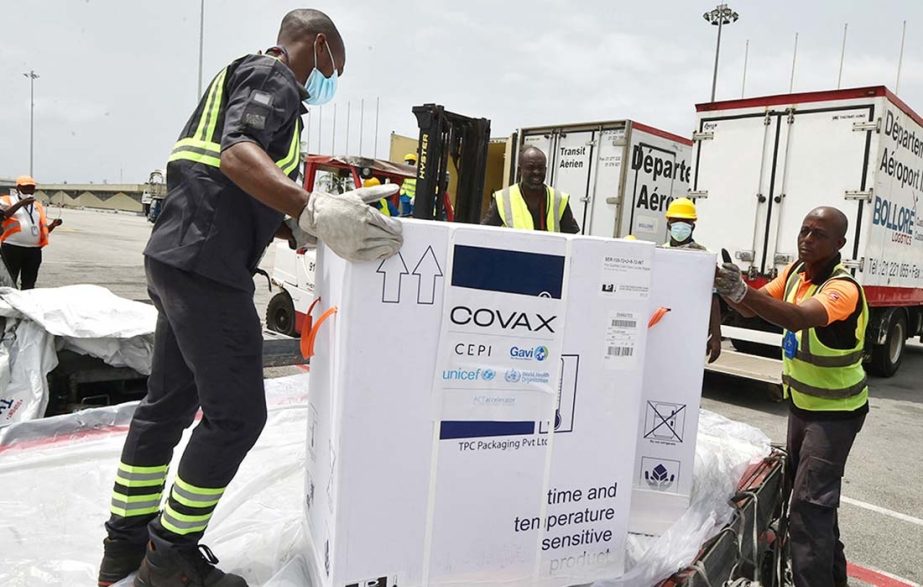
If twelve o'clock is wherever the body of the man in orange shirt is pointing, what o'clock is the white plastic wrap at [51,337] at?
The white plastic wrap is roughly at 1 o'clock from the man in orange shirt.

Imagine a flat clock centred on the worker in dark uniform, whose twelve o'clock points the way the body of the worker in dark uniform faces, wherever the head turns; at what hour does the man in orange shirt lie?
The man in orange shirt is roughly at 12 o'clock from the worker in dark uniform.

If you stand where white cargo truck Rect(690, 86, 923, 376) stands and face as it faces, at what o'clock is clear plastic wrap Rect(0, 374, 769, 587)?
The clear plastic wrap is roughly at 5 o'clock from the white cargo truck.

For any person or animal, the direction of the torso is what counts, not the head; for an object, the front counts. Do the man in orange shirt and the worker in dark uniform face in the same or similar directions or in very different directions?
very different directions

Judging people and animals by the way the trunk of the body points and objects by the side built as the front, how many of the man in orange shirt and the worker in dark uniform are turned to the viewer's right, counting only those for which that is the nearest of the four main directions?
1

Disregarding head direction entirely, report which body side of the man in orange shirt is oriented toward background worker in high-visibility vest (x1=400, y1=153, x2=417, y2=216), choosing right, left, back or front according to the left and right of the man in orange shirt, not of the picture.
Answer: right

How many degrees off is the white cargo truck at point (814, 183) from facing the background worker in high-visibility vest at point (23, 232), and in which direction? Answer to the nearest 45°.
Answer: approximately 180°

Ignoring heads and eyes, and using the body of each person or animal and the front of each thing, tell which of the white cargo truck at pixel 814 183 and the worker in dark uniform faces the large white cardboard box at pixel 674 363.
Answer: the worker in dark uniform

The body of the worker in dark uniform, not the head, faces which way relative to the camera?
to the viewer's right

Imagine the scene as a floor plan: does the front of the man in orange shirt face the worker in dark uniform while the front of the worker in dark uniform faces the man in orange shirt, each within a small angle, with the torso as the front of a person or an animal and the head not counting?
yes

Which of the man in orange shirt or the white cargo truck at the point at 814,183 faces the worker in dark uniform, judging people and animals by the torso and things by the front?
the man in orange shirt

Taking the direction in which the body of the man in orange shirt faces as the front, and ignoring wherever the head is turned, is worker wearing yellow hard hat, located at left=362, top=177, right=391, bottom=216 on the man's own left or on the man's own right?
on the man's own right
